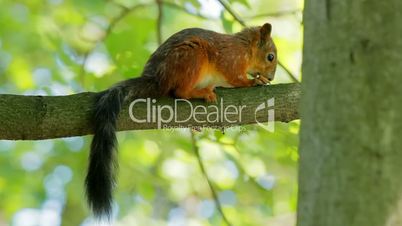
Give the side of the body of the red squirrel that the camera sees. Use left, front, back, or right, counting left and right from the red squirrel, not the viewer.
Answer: right
